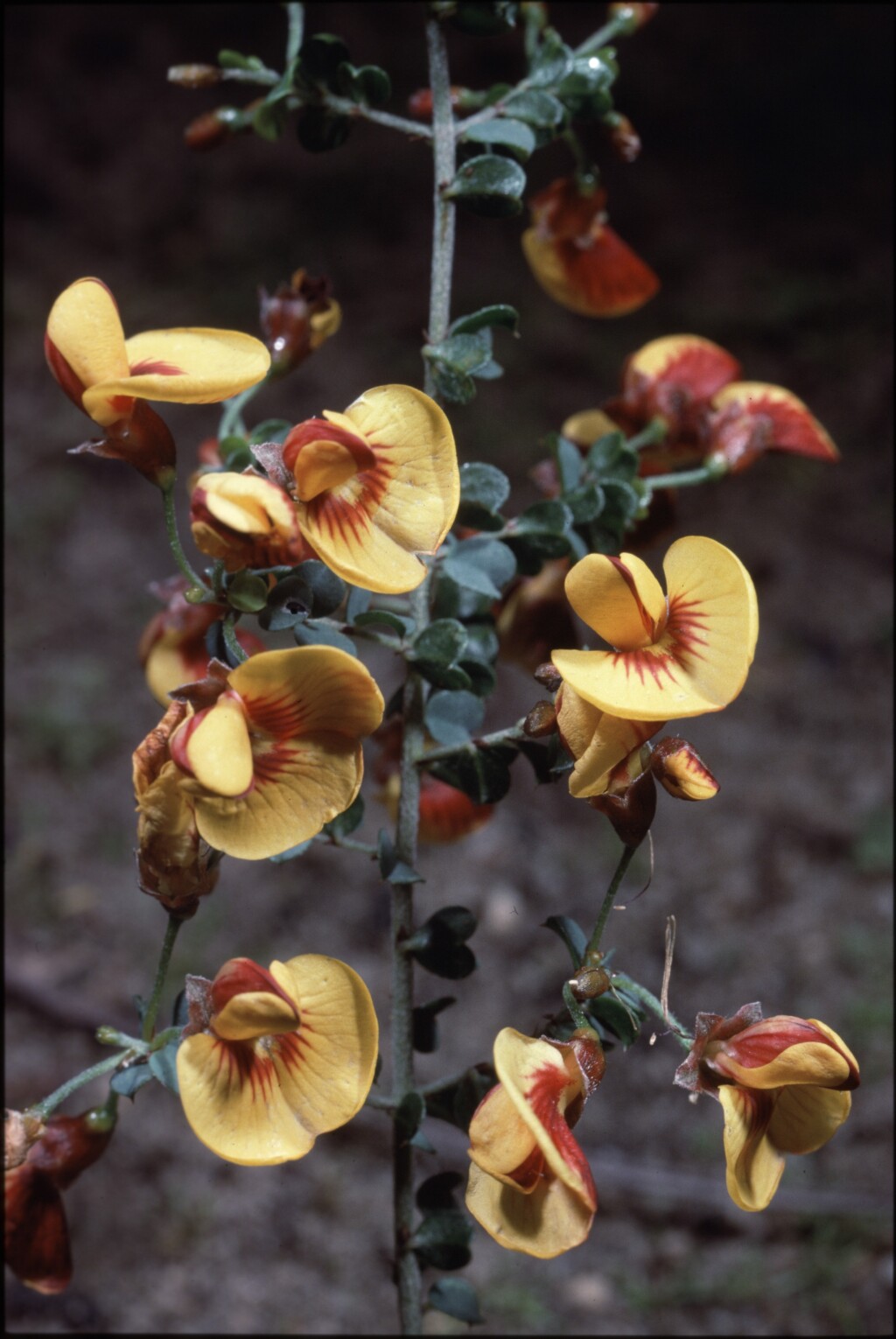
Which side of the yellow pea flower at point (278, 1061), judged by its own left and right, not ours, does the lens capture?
front

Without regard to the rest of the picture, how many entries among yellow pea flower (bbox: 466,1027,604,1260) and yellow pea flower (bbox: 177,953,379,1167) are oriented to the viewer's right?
0

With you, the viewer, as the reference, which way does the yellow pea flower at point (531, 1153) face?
facing the viewer and to the left of the viewer
